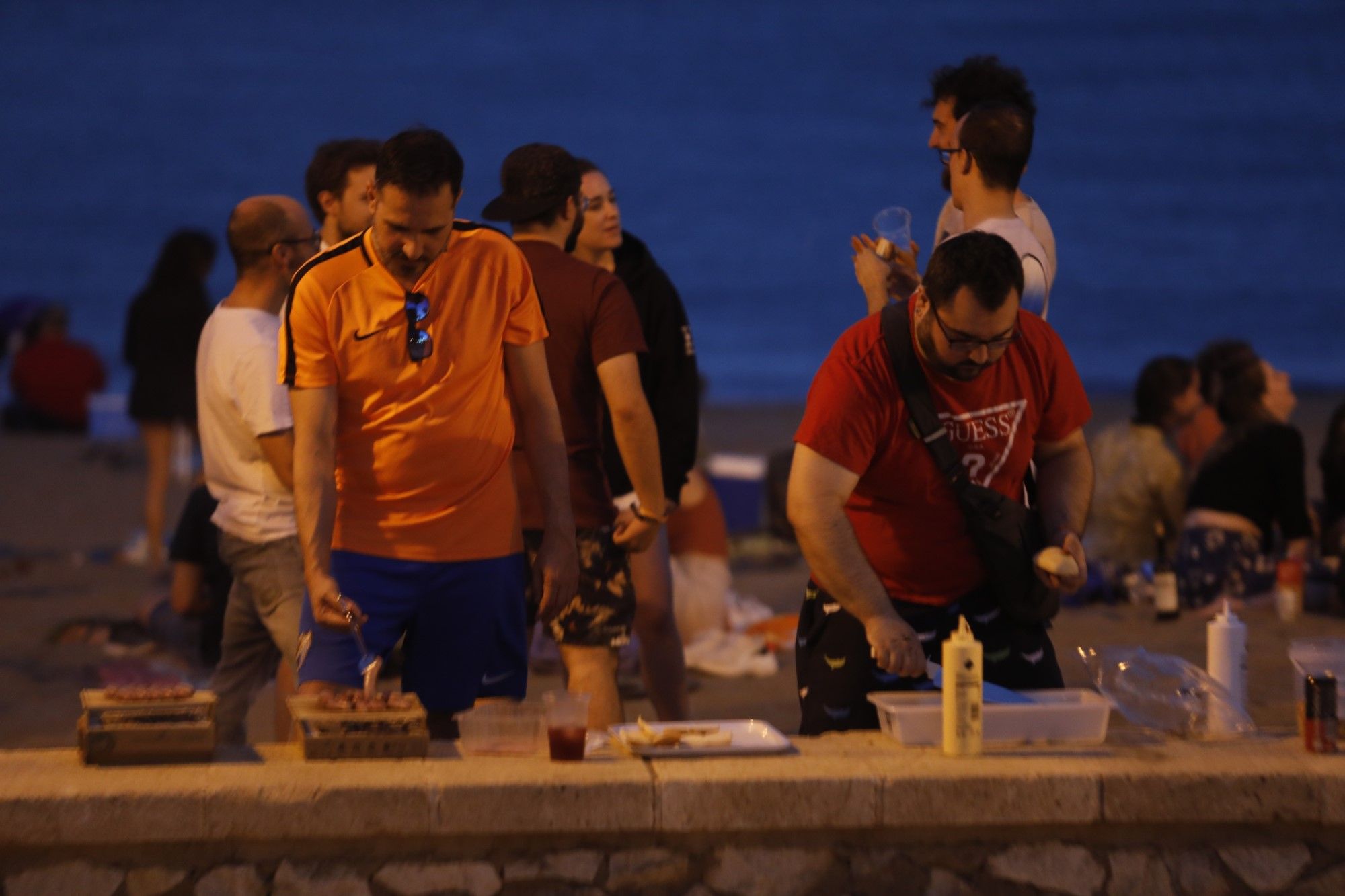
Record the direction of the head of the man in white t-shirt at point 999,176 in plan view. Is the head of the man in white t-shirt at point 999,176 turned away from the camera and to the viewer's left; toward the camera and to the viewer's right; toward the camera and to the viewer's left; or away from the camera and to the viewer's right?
away from the camera and to the viewer's left

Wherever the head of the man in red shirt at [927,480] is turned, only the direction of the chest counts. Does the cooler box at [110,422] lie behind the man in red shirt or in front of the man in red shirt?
behind

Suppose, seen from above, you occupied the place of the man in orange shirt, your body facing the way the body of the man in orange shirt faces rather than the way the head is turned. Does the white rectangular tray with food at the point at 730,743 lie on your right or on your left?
on your left

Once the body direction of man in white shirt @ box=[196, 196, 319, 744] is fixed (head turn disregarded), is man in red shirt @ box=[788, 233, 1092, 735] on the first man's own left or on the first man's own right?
on the first man's own right

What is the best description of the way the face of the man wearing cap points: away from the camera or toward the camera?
away from the camera

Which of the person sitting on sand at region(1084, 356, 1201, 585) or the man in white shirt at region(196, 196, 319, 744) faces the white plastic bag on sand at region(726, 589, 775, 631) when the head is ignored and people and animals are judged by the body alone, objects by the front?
the man in white shirt

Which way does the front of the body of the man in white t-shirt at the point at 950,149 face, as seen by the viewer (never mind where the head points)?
to the viewer's left

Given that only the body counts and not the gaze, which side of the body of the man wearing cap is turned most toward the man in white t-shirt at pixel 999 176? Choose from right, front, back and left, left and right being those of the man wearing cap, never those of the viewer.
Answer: right

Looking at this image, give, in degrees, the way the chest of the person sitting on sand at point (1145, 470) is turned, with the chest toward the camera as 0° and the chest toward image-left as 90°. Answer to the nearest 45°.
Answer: approximately 225°

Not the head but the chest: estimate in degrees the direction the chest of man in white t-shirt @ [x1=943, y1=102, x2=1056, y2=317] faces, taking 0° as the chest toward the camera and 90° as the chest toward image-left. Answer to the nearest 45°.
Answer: approximately 135°

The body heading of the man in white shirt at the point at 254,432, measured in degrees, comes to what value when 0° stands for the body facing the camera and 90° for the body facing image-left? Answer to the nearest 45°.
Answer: approximately 225°
